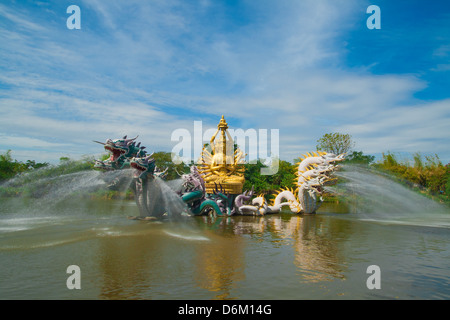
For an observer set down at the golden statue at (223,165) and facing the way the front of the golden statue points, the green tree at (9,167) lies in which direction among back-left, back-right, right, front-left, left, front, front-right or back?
back-right

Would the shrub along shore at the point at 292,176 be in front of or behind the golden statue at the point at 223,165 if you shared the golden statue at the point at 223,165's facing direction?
behind

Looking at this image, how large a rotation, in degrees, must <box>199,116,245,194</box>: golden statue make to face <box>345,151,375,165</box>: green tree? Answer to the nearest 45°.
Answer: approximately 135° to its left

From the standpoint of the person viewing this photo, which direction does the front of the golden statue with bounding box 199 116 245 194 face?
facing the viewer

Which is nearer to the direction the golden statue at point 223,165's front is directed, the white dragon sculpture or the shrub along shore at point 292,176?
the white dragon sculpture

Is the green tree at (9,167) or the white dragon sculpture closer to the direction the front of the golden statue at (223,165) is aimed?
the white dragon sculpture

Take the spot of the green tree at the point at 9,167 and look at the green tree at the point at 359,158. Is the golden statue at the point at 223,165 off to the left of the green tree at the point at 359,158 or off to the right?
right

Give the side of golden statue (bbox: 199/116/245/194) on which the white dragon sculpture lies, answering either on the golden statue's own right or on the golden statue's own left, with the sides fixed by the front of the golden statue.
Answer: on the golden statue's own left
